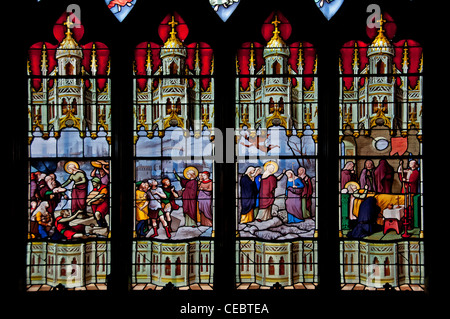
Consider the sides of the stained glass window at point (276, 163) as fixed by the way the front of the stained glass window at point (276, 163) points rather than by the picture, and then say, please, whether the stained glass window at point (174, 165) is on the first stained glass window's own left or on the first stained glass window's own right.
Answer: on the first stained glass window's own right

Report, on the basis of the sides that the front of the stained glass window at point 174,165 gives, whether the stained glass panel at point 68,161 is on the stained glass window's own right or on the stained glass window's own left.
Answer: on the stained glass window's own right

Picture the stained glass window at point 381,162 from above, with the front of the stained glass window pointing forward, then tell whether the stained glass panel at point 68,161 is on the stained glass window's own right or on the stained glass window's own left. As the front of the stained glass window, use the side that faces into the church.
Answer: on the stained glass window's own right

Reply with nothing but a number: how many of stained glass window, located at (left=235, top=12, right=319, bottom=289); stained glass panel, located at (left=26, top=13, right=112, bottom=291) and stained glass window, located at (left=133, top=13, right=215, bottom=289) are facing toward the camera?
3

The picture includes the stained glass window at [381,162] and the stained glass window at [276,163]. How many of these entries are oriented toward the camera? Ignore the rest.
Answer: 2

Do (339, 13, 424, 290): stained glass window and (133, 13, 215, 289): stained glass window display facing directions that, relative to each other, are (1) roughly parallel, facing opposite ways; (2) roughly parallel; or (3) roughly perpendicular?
roughly parallel

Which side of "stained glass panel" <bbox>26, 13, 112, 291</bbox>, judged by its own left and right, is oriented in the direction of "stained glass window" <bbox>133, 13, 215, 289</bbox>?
left

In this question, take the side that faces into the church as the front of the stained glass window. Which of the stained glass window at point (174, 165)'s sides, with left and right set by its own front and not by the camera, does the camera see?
front

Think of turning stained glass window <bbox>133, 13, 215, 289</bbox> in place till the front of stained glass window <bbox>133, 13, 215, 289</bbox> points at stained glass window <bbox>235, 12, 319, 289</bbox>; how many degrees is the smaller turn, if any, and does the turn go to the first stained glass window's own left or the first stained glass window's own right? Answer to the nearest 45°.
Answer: approximately 90° to the first stained glass window's own left

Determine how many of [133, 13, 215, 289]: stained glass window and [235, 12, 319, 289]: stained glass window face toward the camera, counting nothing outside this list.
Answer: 2

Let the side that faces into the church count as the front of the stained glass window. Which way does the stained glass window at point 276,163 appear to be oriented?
toward the camera

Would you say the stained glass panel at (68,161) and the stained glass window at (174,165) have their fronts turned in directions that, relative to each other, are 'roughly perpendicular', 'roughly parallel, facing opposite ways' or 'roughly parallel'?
roughly parallel

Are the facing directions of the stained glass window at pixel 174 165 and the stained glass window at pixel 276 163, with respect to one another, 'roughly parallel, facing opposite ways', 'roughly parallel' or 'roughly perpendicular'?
roughly parallel

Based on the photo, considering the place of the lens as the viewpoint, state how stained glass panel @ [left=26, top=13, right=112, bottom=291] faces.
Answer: facing the viewer

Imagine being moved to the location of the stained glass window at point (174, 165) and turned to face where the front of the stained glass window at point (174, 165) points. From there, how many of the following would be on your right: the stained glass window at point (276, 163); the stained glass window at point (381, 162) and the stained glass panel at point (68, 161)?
1

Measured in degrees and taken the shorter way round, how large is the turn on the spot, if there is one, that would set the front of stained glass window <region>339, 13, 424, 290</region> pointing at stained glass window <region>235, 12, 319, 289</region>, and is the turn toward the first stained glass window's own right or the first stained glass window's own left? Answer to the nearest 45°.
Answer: approximately 90° to the first stained glass window's own right

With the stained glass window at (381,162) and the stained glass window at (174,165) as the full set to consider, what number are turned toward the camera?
2

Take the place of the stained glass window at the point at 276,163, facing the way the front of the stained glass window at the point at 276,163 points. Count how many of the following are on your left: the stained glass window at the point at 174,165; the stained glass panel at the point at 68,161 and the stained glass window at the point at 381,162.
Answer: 1

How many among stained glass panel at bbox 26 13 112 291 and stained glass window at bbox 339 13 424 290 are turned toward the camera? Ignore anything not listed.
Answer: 2
